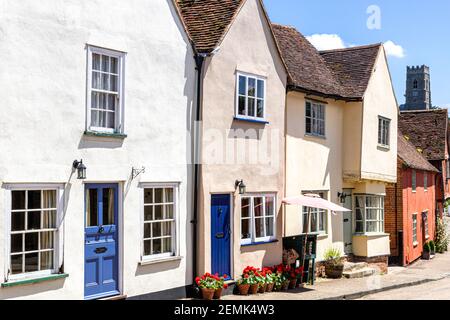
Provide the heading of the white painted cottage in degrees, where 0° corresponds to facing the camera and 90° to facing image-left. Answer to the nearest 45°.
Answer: approximately 315°

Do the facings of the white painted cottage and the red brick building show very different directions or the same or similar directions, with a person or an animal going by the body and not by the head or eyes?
same or similar directions

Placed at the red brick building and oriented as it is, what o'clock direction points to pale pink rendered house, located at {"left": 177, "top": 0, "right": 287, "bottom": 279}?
The pale pink rendered house is roughly at 2 o'clock from the red brick building.

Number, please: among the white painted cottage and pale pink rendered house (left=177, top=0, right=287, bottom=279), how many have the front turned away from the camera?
0

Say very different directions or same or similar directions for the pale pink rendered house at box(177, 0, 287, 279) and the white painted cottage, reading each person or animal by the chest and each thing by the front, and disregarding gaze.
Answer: same or similar directions

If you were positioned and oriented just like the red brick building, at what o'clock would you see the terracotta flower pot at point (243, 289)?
The terracotta flower pot is roughly at 2 o'clock from the red brick building.

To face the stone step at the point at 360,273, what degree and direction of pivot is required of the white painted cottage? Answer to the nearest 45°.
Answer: approximately 90° to its left

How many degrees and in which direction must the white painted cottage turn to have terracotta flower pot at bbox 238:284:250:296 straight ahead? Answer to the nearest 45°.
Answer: approximately 90° to its left

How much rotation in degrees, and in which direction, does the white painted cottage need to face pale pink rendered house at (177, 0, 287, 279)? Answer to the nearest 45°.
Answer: approximately 90° to its left

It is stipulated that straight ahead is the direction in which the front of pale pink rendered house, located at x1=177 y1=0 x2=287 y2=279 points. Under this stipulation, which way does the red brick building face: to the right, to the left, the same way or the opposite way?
the same way

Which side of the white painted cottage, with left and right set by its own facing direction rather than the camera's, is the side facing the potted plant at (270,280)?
left

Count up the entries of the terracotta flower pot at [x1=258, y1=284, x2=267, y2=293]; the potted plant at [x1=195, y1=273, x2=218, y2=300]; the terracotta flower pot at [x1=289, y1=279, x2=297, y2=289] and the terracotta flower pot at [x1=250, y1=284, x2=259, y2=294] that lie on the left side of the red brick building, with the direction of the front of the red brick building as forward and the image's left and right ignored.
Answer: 0

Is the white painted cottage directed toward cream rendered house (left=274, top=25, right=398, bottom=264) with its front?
no

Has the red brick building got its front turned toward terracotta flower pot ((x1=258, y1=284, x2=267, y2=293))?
no

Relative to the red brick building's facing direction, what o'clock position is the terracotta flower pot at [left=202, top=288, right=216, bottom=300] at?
The terracotta flower pot is roughly at 2 o'clock from the red brick building.

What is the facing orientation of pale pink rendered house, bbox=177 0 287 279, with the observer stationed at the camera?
facing the viewer and to the right of the viewer
